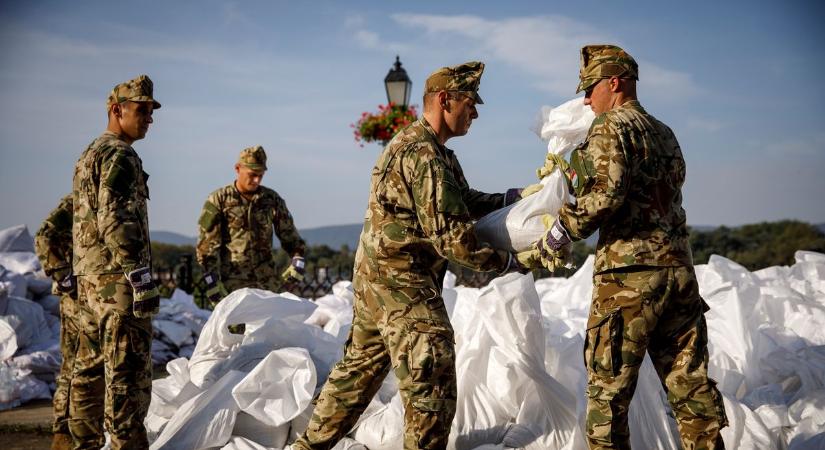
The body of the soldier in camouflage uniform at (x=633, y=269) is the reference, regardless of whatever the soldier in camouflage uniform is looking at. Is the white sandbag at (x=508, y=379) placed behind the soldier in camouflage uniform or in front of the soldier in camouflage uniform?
in front

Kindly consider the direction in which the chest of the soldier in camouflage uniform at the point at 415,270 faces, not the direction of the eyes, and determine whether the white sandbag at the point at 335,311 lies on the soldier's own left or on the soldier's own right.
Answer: on the soldier's own left

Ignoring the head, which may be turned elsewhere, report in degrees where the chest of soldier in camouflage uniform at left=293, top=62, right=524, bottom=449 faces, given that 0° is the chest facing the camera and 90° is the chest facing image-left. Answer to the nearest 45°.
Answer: approximately 270°

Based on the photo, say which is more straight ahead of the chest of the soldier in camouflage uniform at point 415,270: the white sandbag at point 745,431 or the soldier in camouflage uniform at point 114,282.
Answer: the white sandbag

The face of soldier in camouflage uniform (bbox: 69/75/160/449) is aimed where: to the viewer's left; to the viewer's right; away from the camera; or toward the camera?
to the viewer's right

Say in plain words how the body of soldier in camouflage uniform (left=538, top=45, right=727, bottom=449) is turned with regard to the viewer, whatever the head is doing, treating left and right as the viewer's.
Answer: facing away from the viewer and to the left of the viewer

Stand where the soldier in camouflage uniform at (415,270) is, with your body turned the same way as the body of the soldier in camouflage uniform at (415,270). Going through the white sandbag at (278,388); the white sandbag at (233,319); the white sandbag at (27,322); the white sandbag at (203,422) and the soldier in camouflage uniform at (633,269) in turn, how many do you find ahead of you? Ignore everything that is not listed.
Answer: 1

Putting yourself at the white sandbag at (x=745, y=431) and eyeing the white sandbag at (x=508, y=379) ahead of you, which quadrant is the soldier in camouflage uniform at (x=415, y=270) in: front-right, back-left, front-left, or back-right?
front-left

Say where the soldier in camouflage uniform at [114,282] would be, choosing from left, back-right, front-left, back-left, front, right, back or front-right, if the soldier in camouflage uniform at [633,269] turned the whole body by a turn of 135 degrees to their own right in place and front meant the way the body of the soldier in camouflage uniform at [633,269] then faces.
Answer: back

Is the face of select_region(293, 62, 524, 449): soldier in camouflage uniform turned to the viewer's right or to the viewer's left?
to the viewer's right

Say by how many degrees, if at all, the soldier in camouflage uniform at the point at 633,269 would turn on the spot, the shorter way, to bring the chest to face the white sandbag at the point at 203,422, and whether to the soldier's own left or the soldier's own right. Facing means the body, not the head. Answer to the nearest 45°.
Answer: approximately 45° to the soldier's own left

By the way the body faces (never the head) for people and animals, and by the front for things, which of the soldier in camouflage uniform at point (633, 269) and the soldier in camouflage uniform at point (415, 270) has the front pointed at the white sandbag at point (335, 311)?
the soldier in camouflage uniform at point (633, 269)

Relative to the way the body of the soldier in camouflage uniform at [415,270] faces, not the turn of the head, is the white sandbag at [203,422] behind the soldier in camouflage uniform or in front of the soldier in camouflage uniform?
behind

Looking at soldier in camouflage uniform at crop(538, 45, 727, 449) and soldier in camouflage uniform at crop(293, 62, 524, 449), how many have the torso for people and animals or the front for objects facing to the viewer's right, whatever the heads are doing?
1

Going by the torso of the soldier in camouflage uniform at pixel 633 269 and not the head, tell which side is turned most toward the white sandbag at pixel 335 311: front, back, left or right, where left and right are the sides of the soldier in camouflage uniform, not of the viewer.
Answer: front

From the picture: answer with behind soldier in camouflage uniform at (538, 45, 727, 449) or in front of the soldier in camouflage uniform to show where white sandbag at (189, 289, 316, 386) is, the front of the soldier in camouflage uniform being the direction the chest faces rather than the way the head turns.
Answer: in front

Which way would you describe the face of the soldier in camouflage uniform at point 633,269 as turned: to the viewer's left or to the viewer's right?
to the viewer's left

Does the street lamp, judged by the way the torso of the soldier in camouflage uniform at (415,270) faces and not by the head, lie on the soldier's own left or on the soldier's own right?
on the soldier's own left
